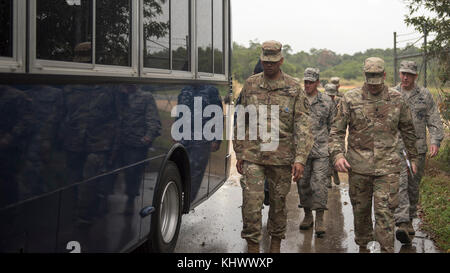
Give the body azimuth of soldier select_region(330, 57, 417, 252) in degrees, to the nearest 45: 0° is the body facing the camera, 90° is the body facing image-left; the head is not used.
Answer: approximately 0°

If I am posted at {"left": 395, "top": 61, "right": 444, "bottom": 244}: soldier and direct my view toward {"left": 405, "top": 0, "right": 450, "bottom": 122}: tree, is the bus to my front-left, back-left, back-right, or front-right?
back-left

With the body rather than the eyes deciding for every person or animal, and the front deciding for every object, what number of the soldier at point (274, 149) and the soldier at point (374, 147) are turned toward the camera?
2

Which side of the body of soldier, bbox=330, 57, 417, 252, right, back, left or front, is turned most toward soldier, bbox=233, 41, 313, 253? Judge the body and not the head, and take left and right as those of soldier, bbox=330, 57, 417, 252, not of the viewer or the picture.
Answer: right
